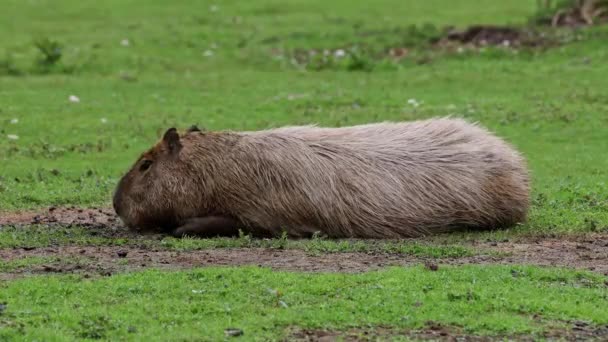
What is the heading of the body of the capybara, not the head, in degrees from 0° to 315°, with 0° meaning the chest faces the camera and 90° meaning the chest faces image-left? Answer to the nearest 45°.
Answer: approximately 90°
